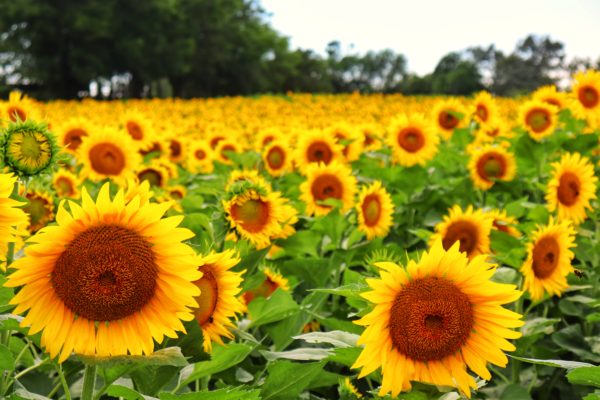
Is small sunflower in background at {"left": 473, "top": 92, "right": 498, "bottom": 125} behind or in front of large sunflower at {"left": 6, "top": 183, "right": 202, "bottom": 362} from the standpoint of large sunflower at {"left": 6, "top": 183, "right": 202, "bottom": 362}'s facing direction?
behind

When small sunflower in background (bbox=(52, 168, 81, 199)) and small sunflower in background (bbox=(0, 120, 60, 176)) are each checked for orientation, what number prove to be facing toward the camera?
2

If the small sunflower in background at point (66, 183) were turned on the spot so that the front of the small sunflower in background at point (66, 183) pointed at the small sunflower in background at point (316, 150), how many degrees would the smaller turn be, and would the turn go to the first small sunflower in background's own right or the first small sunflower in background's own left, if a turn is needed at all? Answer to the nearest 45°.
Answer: approximately 90° to the first small sunflower in background's own left

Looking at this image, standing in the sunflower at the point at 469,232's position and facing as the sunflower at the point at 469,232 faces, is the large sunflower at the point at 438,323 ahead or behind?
ahead

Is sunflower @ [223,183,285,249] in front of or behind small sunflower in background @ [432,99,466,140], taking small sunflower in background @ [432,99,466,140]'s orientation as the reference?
in front

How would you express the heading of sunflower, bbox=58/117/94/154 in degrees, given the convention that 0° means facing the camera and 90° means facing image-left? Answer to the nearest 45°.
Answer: approximately 0°
